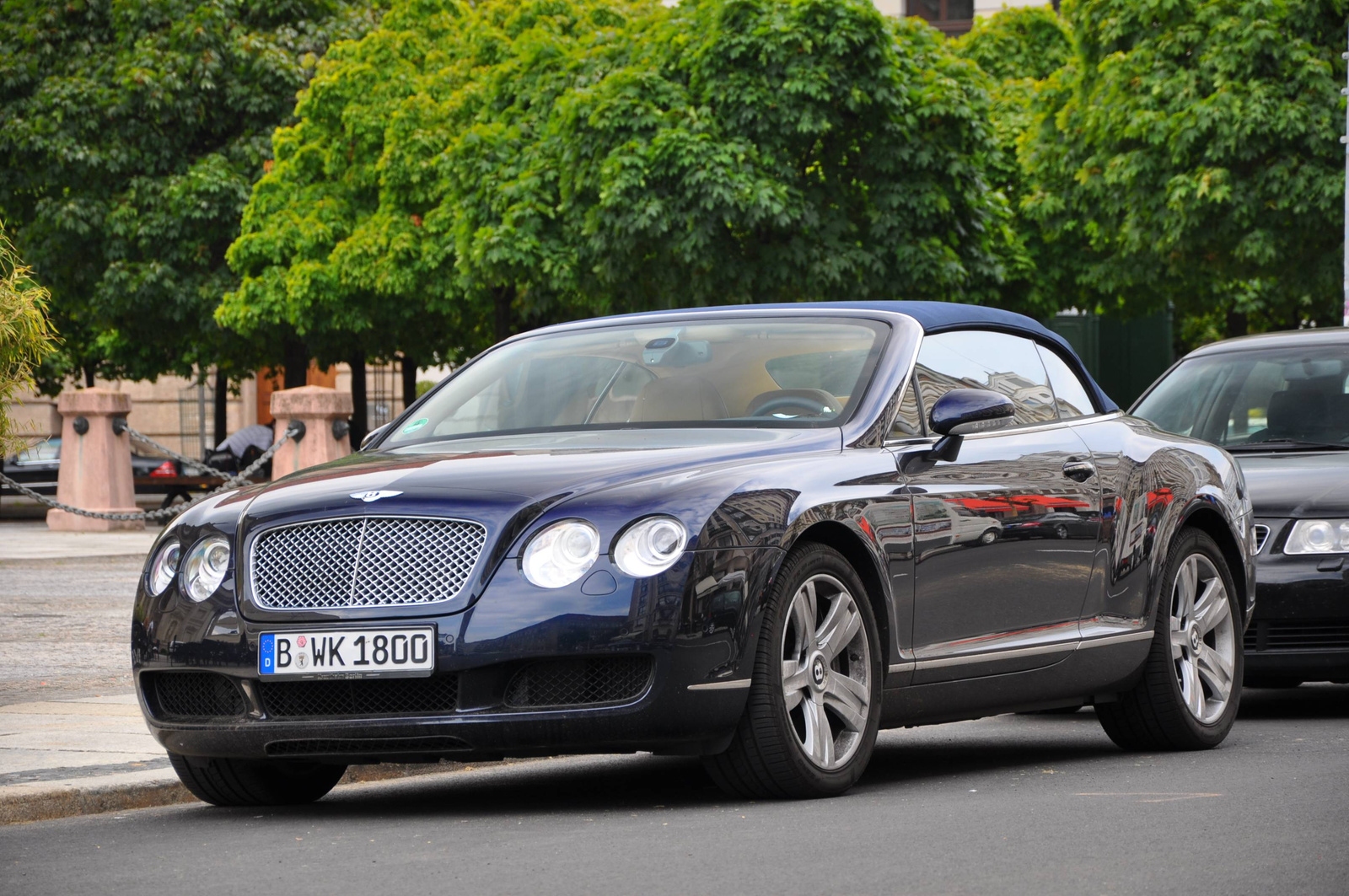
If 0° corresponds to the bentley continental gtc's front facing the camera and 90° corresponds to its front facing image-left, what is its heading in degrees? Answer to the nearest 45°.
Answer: approximately 45°

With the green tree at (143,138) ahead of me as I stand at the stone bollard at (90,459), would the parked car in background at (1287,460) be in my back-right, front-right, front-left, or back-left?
back-right

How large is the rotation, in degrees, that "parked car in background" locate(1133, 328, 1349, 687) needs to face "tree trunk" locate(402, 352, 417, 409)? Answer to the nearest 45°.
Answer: approximately 90° to its right

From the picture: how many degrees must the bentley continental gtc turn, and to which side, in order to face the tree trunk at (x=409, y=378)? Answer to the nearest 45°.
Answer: approximately 135° to its right

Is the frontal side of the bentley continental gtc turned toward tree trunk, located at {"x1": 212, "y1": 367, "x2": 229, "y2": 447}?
no

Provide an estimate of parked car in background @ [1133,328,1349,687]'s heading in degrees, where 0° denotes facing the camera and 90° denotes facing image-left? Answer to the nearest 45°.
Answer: approximately 45°

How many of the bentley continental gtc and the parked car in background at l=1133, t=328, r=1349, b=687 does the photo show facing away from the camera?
0

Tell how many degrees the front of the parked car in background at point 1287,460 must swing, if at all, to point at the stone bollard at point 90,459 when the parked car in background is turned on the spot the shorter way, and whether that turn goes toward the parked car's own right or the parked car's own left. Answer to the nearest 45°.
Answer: approximately 90° to the parked car's own right

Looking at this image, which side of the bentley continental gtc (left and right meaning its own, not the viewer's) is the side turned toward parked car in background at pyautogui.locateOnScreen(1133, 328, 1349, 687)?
back

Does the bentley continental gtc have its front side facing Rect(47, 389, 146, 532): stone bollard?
no

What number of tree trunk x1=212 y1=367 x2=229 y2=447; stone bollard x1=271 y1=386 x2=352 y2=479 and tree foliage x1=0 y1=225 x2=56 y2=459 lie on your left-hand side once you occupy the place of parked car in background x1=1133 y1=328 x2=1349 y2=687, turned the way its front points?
0

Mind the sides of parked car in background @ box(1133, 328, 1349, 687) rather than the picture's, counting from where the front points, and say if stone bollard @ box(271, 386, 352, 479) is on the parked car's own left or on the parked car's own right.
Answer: on the parked car's own right

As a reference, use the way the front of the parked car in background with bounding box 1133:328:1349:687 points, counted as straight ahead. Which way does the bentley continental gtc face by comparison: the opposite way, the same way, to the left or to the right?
the same way

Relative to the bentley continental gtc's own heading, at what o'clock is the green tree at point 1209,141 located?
The green tree is roughly at 5 o'clock from the bentley continental gtc.

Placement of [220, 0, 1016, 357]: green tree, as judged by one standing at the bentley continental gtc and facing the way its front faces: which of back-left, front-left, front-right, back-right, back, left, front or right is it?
back-right
